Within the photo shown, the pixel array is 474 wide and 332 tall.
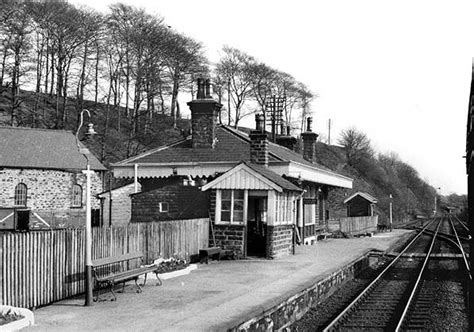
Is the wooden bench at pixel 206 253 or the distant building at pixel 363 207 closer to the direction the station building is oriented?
the wooden bench

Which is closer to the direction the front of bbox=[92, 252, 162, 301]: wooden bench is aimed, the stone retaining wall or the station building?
the stone retaining wall

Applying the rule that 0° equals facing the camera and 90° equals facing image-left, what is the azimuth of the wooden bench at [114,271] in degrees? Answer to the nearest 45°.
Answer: approximately 315°

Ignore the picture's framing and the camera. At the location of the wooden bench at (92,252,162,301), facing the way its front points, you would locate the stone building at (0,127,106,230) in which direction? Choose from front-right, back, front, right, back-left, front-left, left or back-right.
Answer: back-left

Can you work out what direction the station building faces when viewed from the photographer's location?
facing the viewer and to the right of the viewer

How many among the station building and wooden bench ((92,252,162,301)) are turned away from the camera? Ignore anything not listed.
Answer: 0

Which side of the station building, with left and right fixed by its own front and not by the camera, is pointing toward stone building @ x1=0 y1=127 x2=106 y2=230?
back
